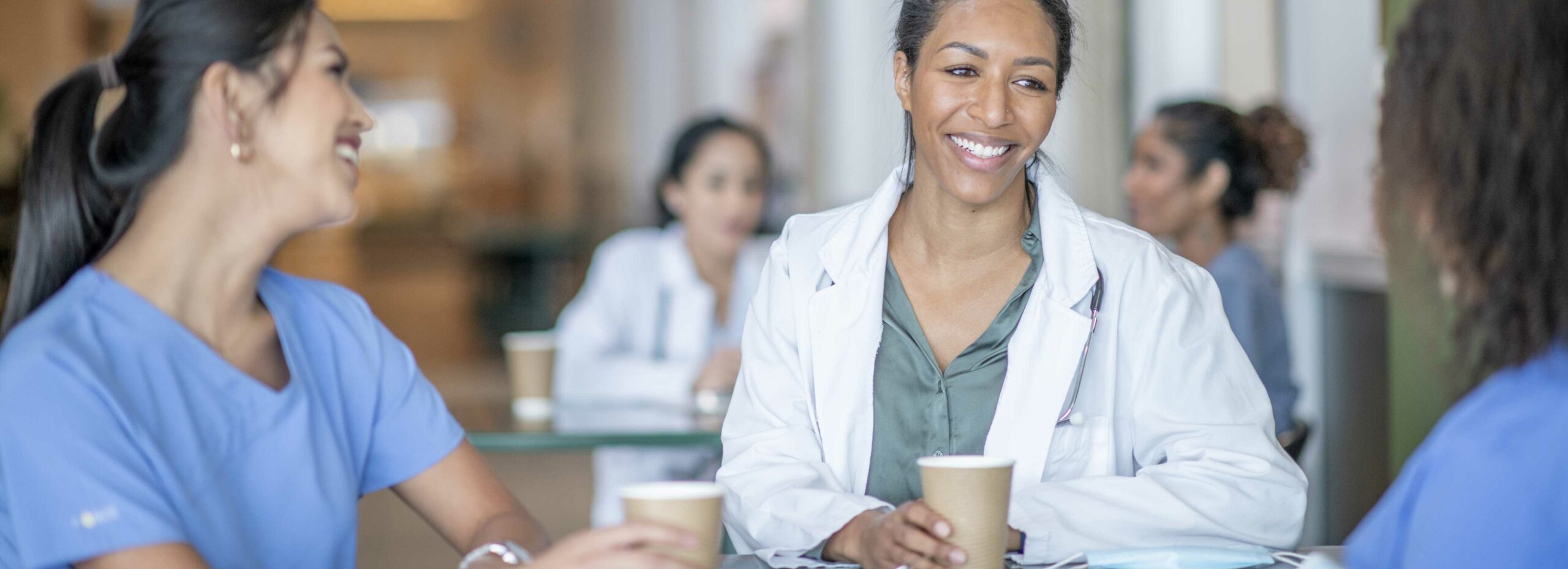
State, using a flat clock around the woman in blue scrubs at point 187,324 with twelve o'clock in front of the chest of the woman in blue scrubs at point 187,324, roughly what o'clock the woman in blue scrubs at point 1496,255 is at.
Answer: the woman in blue scrubs at point 1496,255 is roughly at 12 o'clock from the woman in blue scrubs at point 187,324.

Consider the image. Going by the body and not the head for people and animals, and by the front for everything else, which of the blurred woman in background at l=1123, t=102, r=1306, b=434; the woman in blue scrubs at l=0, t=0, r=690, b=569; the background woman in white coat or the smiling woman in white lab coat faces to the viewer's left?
the blurred woman in background

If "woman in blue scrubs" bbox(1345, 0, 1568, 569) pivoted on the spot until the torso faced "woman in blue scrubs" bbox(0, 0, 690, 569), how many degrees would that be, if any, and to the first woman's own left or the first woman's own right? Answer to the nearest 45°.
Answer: approximately 45° to the first woman's own left

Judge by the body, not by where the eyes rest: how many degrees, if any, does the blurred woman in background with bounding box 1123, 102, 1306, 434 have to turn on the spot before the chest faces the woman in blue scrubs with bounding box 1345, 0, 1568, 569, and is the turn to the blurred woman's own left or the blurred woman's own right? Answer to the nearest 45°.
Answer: approximately 90° to the blurred woman's own left

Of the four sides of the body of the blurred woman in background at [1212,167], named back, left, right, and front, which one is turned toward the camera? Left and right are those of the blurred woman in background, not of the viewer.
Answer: left

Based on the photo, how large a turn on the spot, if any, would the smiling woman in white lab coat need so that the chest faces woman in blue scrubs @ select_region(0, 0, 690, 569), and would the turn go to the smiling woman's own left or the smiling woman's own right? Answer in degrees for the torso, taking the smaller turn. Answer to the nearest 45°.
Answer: approximately 45° to the smiling woman's own right

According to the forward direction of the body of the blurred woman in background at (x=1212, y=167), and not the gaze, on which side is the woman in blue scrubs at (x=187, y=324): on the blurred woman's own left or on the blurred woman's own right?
on the blurred woman's own left

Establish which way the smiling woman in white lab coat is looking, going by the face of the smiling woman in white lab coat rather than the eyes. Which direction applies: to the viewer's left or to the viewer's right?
to the viewer's right

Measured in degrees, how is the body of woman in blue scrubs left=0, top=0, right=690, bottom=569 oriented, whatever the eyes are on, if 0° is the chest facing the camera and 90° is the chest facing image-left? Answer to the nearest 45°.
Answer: approximately 315°

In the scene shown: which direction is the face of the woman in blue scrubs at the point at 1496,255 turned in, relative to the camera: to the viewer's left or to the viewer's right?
to the viewer's left

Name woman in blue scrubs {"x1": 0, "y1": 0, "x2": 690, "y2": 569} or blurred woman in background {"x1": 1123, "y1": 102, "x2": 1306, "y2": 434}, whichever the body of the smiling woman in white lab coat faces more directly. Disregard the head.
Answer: the woman in blue scrubs

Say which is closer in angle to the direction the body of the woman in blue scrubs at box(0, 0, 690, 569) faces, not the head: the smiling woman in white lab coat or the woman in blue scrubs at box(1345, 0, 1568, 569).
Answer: the woman in blue scrubs

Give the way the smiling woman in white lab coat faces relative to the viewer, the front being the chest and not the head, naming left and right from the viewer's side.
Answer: facing the viewer

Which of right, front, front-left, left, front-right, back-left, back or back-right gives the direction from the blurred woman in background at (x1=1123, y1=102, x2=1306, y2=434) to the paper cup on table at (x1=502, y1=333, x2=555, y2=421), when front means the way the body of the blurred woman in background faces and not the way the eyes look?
front-left

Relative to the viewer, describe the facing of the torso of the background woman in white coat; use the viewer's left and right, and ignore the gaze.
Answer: facing the viewer and to the right of the viewer

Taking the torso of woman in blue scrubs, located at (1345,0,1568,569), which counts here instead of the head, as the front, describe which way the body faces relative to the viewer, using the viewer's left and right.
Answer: facing away from the viewer and to the left of the viewer

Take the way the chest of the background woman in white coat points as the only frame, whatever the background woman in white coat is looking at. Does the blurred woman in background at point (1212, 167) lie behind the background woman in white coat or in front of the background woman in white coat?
in front
